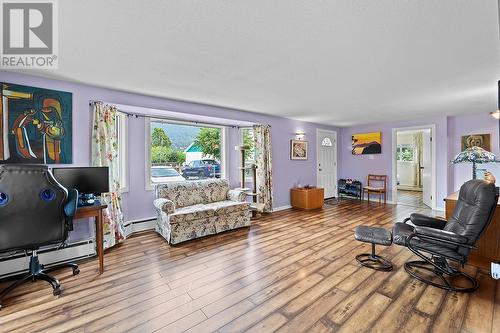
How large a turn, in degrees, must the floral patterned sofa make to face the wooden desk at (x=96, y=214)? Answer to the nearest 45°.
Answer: approximately 90° to its right

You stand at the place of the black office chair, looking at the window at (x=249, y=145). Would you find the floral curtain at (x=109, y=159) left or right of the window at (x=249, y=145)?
left

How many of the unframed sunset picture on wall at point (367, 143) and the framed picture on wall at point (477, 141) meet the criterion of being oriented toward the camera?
2

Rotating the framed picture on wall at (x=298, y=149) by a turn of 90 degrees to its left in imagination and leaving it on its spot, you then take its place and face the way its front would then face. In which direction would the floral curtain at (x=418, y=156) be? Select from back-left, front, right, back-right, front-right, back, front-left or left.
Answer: front

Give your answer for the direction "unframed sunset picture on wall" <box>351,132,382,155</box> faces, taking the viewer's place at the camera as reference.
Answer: facing the viewer

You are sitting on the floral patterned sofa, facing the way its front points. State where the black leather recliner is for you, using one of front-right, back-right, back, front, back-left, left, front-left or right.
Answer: front

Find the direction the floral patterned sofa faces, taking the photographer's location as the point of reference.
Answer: facing the viewer and to the right of the viewer

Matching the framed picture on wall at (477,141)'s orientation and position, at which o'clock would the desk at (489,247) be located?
The desk is roughly at 12 o'clock from the framed picture on wall.

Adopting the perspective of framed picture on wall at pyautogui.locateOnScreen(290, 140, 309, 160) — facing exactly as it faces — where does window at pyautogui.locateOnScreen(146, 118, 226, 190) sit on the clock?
The window is roughly at 3 o'clock from the framed picture on wall.

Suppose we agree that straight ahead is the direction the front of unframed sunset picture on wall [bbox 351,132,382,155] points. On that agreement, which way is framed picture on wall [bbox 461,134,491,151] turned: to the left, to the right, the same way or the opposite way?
the same way

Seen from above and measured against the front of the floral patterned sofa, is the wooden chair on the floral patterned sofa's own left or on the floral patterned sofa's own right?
on the floral patterned sofa's own left

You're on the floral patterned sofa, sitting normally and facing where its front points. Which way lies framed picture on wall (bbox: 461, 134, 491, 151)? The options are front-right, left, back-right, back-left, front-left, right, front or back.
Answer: front-left

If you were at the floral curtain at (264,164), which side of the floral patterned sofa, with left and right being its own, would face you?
left

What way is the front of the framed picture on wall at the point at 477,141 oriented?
toward the camera
